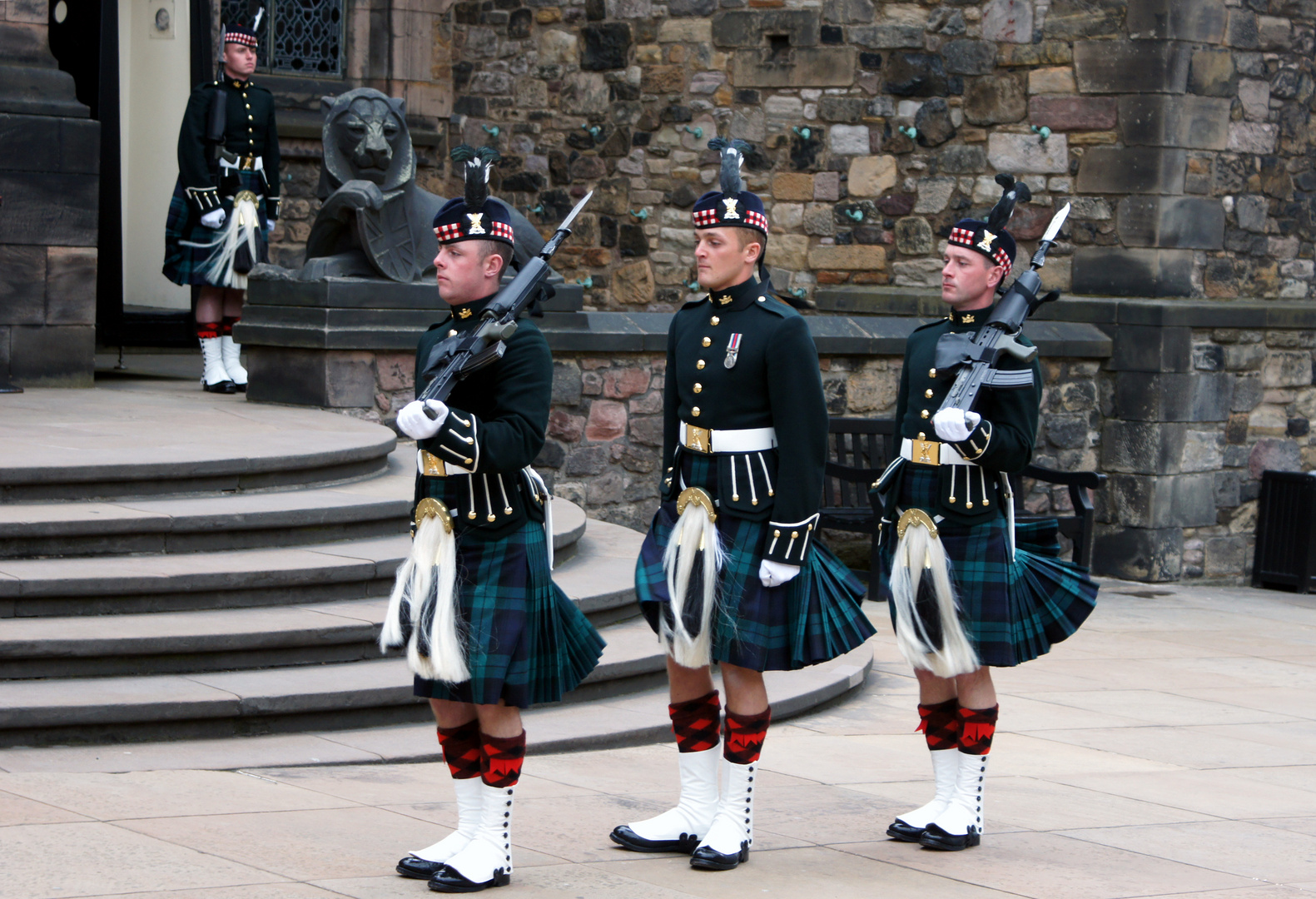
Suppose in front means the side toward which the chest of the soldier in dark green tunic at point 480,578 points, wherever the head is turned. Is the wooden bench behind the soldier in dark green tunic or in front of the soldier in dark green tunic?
behind

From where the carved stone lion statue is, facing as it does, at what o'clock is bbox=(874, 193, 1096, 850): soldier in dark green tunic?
The soldier in dark green tunic is roughly at 10 o'clock from the carved stone lion statue.

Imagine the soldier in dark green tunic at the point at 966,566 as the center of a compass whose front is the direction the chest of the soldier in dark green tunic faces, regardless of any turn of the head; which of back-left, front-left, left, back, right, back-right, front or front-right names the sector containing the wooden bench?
back-right

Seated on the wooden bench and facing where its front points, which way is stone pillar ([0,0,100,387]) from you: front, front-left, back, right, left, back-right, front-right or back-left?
back-right

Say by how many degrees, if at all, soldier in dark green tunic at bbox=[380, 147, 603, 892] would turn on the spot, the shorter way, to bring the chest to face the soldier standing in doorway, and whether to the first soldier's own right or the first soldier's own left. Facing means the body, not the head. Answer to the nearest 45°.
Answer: approximately 135° to the first soldier's own right

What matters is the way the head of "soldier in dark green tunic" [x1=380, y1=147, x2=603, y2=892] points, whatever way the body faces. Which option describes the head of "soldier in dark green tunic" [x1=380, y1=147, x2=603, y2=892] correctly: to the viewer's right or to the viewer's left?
to the viewer's left

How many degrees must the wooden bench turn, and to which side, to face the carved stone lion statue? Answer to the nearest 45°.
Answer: approximately 135° to its right

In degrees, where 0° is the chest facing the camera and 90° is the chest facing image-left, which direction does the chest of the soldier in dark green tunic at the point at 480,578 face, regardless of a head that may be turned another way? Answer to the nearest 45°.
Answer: approximately 45°

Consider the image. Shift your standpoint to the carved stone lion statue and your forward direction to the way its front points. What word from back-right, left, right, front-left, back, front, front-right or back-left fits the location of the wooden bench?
back-left

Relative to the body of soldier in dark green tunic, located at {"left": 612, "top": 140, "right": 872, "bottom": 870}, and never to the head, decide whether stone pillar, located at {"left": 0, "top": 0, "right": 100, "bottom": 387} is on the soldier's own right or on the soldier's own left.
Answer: on the soldier's own right

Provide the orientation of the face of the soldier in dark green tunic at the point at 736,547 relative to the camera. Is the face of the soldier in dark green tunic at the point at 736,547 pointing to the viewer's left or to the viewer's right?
to the viewer's left

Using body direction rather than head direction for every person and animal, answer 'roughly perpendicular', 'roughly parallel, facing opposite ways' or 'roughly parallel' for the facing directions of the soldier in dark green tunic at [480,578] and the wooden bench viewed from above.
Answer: roughly perpendicular
